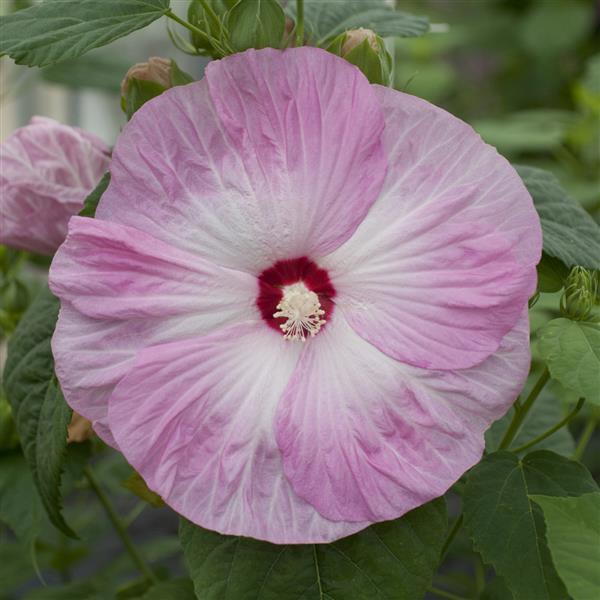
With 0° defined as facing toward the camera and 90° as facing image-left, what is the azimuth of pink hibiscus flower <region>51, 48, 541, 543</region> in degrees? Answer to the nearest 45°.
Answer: approximately 0°
